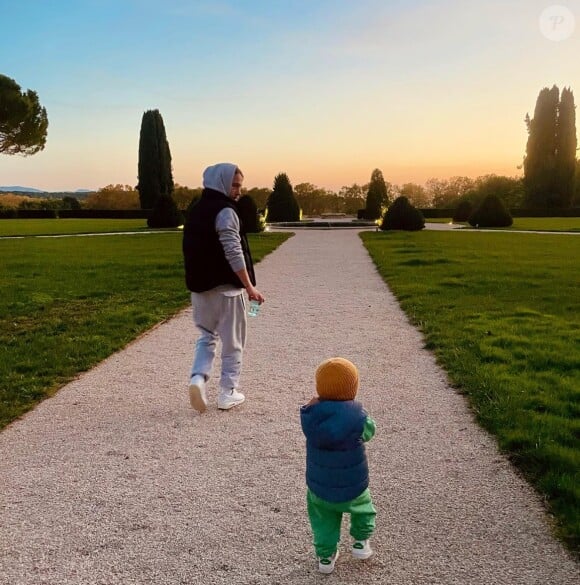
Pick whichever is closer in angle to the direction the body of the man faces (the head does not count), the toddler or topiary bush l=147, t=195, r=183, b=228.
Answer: the topiary bush

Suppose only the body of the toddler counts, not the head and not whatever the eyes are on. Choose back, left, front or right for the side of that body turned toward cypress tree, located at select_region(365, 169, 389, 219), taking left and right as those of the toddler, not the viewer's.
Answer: front

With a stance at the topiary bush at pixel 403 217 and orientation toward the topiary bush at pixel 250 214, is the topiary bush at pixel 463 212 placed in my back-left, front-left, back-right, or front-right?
back-right

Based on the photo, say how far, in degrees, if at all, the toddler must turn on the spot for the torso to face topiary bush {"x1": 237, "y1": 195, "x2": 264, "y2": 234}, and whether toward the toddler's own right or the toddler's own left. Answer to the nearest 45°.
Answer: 0° — they already face it

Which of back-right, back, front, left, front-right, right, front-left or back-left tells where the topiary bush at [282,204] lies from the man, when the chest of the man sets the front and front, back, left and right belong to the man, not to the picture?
front-left

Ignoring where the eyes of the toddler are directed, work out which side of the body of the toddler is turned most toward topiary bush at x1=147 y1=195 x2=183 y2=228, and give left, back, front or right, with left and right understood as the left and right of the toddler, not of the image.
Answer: front

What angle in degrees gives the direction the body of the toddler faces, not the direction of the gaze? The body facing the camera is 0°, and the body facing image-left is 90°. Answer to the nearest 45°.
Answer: approximately 180°

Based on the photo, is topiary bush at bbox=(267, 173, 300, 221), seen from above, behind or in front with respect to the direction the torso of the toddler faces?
in front

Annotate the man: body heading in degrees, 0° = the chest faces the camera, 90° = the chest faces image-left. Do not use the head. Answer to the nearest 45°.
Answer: approximately 225°

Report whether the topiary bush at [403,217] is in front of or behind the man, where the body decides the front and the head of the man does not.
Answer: in front

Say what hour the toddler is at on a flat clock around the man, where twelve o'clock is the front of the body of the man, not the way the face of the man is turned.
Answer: The toddler is roughly at 4 o'clock from the man.

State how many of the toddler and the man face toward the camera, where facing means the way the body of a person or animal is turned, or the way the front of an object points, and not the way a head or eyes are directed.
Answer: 0

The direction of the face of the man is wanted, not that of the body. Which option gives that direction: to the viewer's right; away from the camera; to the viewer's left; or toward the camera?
to the viewer's right

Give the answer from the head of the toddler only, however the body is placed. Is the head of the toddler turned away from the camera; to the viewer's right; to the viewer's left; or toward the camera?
away from the camera
